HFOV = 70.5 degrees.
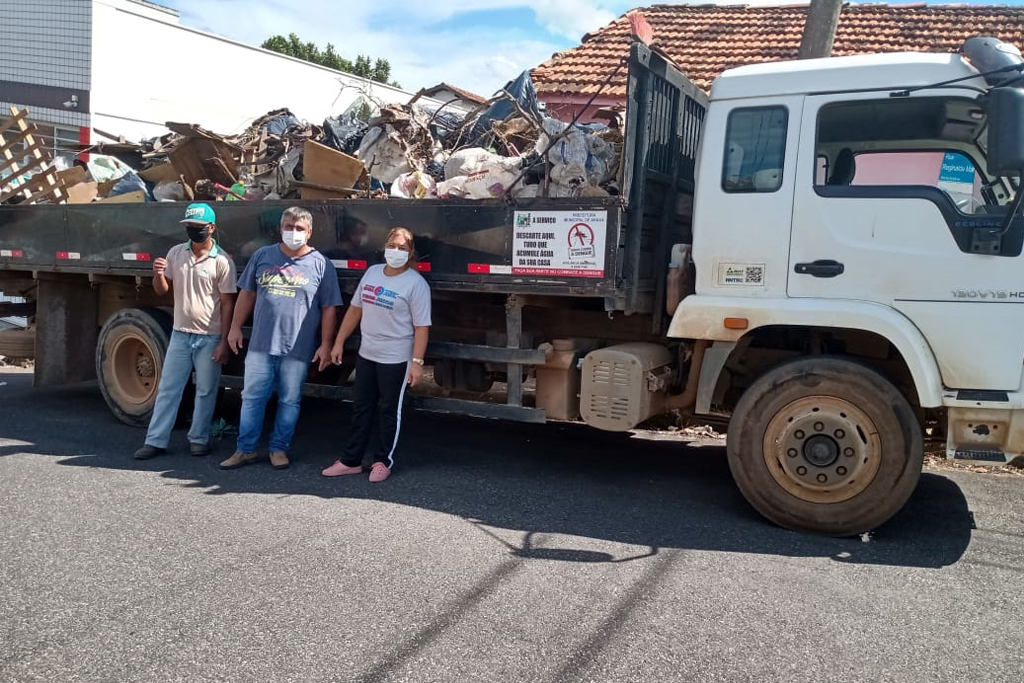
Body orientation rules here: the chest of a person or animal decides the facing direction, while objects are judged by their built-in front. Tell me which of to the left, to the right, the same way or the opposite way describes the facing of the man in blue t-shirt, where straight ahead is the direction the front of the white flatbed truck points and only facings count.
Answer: to the right

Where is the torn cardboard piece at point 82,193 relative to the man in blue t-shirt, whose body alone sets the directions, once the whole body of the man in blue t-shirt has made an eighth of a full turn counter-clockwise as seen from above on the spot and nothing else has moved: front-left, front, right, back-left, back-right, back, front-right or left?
back

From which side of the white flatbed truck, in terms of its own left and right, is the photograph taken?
right

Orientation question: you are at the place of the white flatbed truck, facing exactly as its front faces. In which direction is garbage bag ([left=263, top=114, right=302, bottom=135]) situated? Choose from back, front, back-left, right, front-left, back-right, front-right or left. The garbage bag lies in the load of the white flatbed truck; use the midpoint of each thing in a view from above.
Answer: back-left

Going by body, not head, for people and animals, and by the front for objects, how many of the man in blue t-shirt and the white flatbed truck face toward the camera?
1

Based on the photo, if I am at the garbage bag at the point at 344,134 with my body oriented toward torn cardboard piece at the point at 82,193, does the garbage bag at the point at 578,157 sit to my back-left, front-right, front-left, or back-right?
back-left
